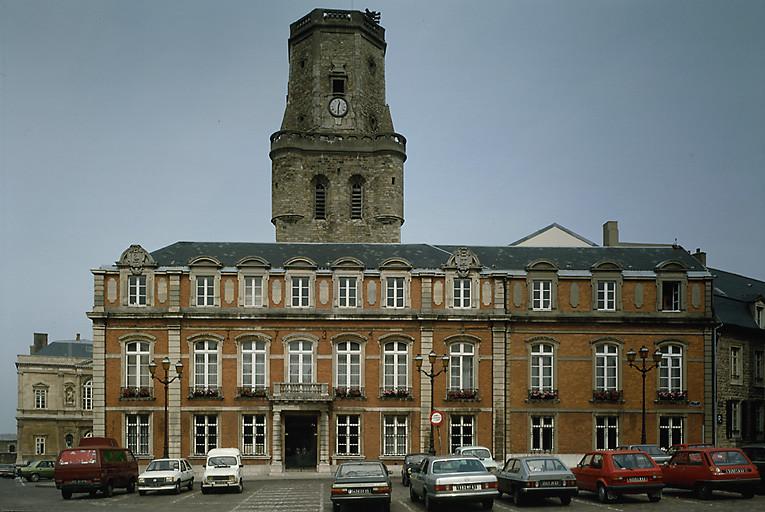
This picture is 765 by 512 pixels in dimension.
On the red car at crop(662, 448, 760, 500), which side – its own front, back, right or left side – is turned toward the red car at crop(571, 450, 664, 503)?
left

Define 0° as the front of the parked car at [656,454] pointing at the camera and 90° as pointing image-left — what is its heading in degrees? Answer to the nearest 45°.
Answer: approximately 315°

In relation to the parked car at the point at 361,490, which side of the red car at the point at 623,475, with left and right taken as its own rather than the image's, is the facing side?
left

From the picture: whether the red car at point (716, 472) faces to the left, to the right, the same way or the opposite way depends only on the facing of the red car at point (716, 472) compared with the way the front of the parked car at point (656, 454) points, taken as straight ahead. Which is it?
the opposite way

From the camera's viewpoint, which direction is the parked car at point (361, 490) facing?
away from the camera

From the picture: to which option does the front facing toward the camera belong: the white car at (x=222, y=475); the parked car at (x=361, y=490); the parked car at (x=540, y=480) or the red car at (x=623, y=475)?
the white car

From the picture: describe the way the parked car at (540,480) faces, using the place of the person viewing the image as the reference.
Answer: facing away from the viewer and to the left of the viewer

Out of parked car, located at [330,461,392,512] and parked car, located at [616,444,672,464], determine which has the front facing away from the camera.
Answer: parked car, located at [330,461,392,512]

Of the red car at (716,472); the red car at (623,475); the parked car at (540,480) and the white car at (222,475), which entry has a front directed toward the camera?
the white car
